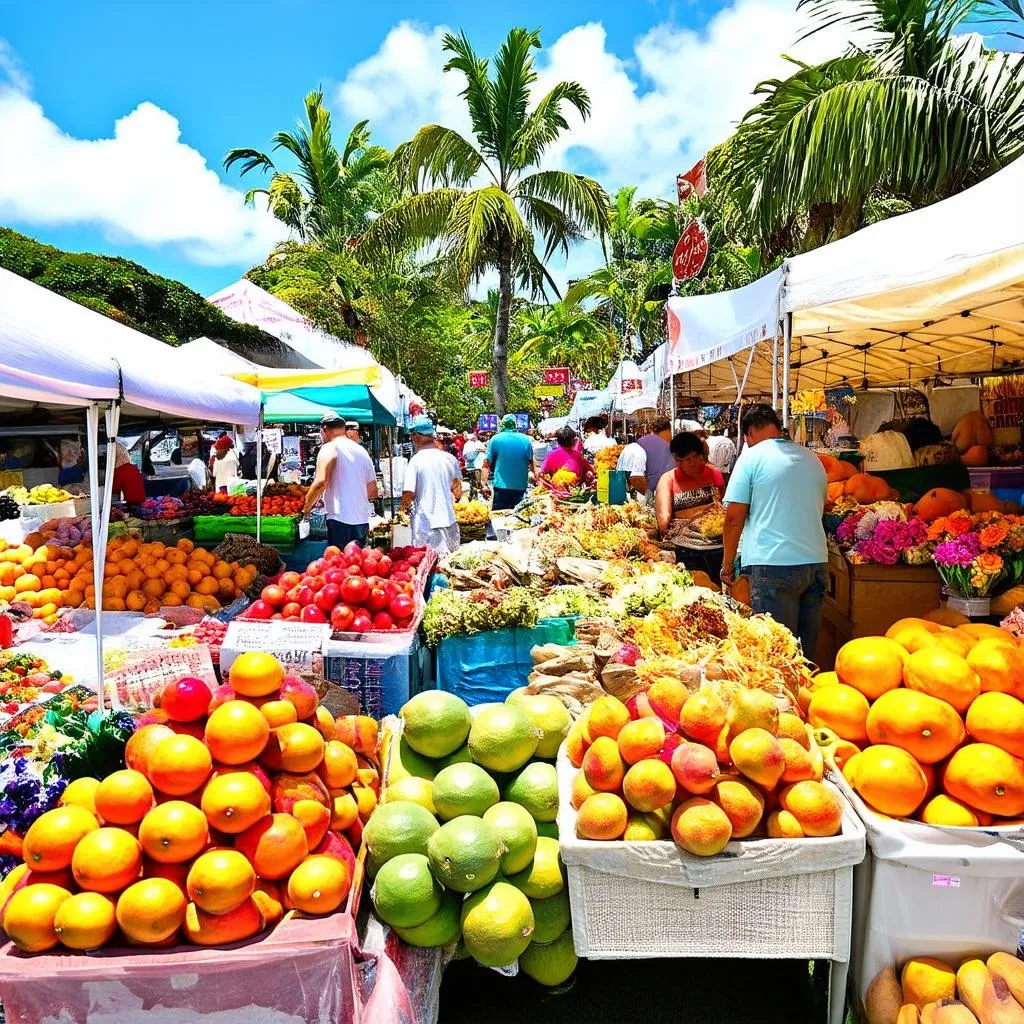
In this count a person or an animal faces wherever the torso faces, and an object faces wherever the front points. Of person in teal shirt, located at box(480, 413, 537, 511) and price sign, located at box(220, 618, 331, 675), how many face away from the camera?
1

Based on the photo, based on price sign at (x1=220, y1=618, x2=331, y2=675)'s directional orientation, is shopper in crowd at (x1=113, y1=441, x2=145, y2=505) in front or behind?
behind

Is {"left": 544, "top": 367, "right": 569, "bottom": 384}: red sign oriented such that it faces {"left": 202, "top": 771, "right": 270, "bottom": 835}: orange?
yes

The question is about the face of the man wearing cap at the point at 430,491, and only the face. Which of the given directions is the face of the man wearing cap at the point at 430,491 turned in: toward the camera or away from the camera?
away from the camera

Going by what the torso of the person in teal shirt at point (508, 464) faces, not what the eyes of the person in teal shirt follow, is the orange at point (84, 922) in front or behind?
behind

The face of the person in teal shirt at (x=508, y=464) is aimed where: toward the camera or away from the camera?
away from the camera

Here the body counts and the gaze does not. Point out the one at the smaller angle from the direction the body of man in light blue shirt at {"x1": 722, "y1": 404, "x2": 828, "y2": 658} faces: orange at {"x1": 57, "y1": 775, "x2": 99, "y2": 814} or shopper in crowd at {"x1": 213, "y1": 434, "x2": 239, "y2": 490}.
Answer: the shopper in crowd

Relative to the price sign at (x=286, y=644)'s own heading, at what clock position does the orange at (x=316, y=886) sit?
The orange is roughly at 12 o'clock from the price sign.

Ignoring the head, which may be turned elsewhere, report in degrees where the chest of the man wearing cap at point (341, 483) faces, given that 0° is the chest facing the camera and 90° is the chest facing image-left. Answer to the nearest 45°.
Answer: approximately 135°

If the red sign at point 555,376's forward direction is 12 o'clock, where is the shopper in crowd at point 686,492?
The shopper in crowd is roughly at 12 o'clock from the red sign.

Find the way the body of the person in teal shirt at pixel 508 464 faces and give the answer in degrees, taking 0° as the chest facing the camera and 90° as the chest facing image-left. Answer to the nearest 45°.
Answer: approximately 180°

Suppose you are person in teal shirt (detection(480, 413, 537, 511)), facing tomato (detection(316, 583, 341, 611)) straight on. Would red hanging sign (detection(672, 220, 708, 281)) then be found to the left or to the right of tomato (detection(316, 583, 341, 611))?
left

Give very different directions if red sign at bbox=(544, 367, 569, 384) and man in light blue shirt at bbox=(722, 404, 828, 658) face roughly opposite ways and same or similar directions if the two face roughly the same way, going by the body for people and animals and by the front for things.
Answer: very different directions

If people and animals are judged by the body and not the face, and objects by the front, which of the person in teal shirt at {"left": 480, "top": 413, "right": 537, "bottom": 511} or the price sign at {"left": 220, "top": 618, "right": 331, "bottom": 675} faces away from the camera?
the person in teal shirt
